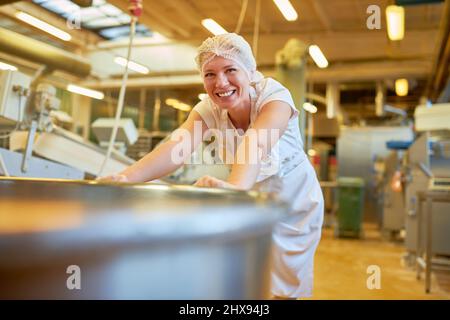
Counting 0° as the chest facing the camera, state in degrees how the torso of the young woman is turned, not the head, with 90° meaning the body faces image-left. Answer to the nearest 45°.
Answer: approximately 45°

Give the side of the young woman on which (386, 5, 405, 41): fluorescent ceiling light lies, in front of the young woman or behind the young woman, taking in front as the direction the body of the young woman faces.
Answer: behind

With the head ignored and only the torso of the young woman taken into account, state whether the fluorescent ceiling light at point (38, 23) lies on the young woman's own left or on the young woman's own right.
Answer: on the young woman's own right

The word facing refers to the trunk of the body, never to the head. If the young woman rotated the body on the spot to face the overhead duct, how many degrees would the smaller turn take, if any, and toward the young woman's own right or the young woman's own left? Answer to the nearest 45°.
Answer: approximately 90° to the young woman's own right

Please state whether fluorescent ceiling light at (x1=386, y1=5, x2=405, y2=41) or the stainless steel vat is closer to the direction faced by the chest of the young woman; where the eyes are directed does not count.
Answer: the stainless steel vat

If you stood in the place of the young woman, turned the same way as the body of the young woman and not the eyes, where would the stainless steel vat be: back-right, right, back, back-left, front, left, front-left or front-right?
front-left

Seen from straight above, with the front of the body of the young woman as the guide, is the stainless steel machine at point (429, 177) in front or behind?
behind

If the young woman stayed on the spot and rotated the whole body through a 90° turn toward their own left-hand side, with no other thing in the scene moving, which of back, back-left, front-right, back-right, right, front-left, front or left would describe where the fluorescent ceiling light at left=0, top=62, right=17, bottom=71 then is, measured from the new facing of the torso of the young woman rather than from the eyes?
back
